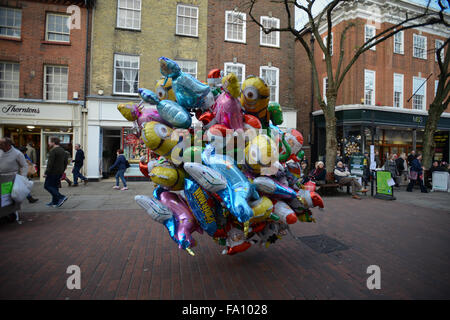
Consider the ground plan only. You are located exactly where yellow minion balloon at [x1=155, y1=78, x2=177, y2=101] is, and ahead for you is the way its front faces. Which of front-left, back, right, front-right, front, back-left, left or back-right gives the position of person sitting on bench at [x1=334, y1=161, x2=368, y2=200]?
back

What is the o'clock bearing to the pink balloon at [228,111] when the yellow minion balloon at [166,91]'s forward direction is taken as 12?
The pink balloon is roughly at 9 o'clock from the yellow minion balloon.

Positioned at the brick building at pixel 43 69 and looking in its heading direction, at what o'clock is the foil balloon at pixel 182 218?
The foil balloon is roughly at 12 o'clock from the brick building.

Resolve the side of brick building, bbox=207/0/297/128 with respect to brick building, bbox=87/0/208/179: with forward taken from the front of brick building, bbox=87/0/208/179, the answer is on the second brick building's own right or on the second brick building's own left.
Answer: on the second brick building's own left

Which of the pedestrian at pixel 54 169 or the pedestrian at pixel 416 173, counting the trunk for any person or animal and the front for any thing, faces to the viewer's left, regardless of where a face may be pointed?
the pedestrian at pixel 54 169

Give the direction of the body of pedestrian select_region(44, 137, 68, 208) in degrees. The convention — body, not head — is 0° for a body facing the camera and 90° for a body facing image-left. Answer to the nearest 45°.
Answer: approximately 90°
